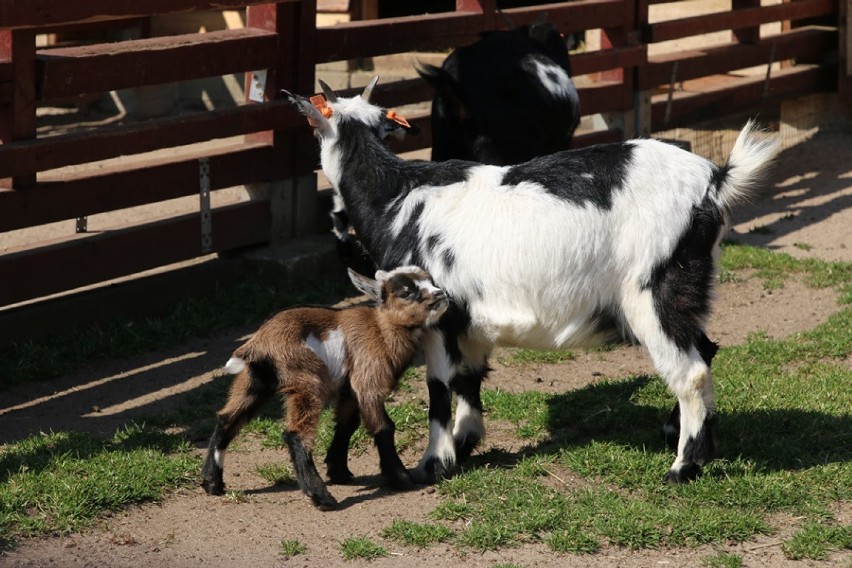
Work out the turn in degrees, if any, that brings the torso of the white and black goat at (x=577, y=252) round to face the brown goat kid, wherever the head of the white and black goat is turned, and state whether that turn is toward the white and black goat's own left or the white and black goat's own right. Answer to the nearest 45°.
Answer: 0° — it already faces it

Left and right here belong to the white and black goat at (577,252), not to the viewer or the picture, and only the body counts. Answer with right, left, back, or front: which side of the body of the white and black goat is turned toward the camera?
left

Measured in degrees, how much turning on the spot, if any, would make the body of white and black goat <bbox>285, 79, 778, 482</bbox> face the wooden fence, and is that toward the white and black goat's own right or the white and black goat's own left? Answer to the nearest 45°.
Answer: approximately 45° to the white and black goat's own right

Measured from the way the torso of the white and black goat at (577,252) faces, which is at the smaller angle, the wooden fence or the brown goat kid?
the brown goat kid
